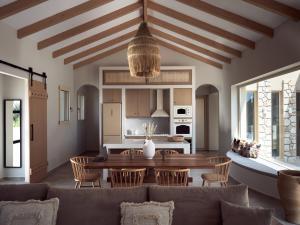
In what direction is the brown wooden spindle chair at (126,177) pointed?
away from the camera

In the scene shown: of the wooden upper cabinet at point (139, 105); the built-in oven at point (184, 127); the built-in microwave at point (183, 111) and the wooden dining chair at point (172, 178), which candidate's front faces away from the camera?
the wooden dining chair

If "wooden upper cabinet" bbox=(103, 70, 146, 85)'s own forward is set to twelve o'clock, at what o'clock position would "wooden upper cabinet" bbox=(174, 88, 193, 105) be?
"wooden upper cabinet" bbox=(174, 88, 193, 105) is roughly at 9 o'clock from "wooden upper cabinet" bbox=(103, 70, 146, 85).

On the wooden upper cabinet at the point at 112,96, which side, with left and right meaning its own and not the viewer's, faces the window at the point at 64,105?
right

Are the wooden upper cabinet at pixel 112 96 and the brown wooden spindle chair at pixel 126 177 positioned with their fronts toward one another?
yes

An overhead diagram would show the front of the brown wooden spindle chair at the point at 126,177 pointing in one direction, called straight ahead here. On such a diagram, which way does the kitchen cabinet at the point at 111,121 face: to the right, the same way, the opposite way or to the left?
the opposite way

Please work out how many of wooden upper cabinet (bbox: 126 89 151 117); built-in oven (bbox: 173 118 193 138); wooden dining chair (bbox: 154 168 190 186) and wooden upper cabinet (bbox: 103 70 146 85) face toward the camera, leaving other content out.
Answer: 3
